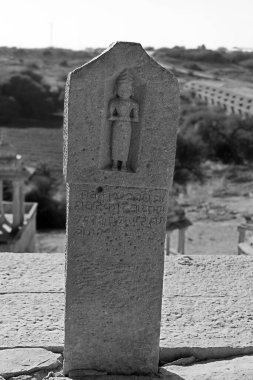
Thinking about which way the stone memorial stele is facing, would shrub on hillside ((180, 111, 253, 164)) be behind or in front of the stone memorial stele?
behind

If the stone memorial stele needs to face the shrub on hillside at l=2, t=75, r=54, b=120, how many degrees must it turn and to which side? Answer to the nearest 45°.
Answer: approximately 180°

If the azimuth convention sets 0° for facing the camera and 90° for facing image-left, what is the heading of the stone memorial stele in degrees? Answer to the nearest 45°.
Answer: approximately 0°

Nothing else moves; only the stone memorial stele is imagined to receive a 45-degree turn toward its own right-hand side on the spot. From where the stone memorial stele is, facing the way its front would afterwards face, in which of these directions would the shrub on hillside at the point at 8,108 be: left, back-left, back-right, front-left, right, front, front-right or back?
back-right

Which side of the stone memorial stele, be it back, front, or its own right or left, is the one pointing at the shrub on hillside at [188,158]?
back

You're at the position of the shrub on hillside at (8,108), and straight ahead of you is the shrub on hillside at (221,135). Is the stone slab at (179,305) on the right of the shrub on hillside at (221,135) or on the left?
right

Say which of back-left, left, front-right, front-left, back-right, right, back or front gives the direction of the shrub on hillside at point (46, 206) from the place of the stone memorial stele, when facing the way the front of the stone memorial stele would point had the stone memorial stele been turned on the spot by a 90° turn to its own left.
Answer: left

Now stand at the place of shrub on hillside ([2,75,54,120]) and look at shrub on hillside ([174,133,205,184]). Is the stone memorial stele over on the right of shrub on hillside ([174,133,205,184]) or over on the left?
right
